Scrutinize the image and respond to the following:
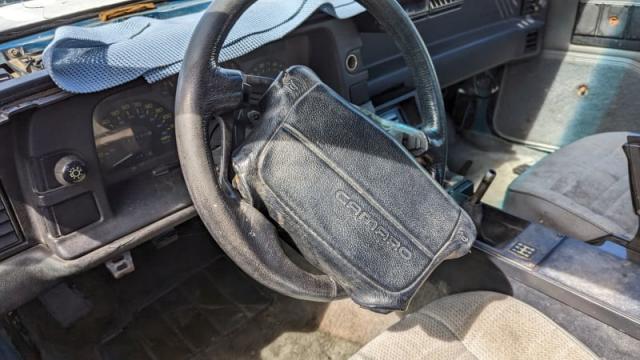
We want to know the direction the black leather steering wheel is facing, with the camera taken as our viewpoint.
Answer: facing the viewer and to the right of the viewer

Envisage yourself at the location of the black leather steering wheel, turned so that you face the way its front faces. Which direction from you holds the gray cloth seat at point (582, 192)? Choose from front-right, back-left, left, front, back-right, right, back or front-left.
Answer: left

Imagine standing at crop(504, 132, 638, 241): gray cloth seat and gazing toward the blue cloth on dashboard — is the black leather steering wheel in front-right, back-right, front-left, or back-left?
front-left

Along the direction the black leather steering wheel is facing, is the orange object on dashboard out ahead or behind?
behind
